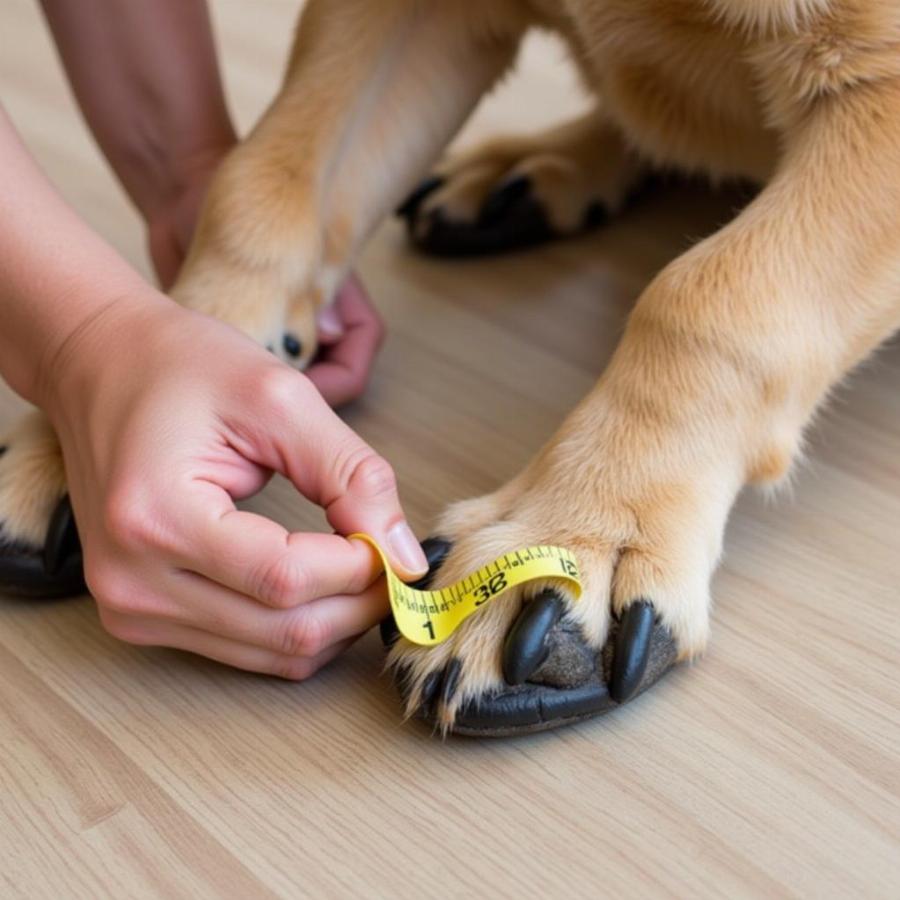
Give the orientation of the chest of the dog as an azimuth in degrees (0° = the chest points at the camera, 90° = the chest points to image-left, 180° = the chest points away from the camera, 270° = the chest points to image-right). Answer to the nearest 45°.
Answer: approximately 45°
